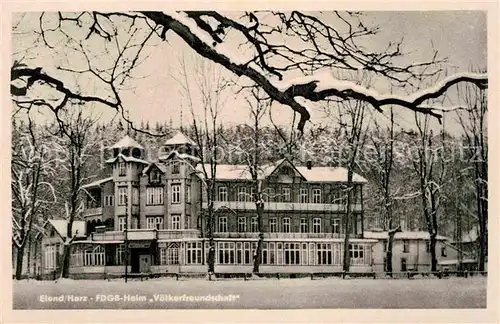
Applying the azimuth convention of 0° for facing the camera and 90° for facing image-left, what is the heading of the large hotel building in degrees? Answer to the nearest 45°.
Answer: approximately 0°

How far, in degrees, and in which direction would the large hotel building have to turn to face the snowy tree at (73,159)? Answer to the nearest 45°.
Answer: approximately 90° to its right

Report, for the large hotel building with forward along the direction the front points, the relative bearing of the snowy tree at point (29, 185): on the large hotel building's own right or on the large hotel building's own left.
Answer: on the large hotel building's own right
